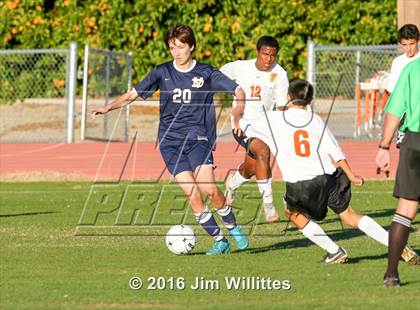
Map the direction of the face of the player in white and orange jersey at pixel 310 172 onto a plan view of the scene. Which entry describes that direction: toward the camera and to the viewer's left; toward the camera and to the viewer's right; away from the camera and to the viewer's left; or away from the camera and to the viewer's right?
away from the camera and to the viewer's left

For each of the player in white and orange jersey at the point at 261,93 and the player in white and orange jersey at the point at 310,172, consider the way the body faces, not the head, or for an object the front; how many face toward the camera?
1

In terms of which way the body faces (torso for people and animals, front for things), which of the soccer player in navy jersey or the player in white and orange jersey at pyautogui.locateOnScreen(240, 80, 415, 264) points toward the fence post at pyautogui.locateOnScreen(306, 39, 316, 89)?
the player in white and orange jersey

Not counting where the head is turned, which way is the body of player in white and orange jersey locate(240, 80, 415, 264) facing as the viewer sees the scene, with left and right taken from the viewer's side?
facing away from the viewer

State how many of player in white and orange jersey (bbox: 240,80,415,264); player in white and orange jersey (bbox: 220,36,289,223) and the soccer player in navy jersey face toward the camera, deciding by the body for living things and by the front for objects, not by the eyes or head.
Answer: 2

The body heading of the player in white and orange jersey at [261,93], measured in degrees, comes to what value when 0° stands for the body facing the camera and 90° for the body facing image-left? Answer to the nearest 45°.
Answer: approximately 0°

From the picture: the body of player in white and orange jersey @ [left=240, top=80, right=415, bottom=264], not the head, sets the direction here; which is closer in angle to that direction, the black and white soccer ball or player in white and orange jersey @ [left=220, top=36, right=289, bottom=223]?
the player in white and orange jersey

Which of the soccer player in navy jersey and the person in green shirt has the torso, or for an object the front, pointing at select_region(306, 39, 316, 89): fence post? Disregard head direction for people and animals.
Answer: the person in green shirt

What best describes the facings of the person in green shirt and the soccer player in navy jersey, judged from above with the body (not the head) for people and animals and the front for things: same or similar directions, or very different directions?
very different directions

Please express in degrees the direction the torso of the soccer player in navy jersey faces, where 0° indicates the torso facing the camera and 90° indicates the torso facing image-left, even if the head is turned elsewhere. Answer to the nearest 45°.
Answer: approximately 0°
